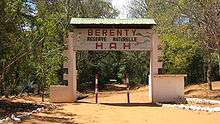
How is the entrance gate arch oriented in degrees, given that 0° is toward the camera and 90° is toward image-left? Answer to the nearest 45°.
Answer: approximately 0°
